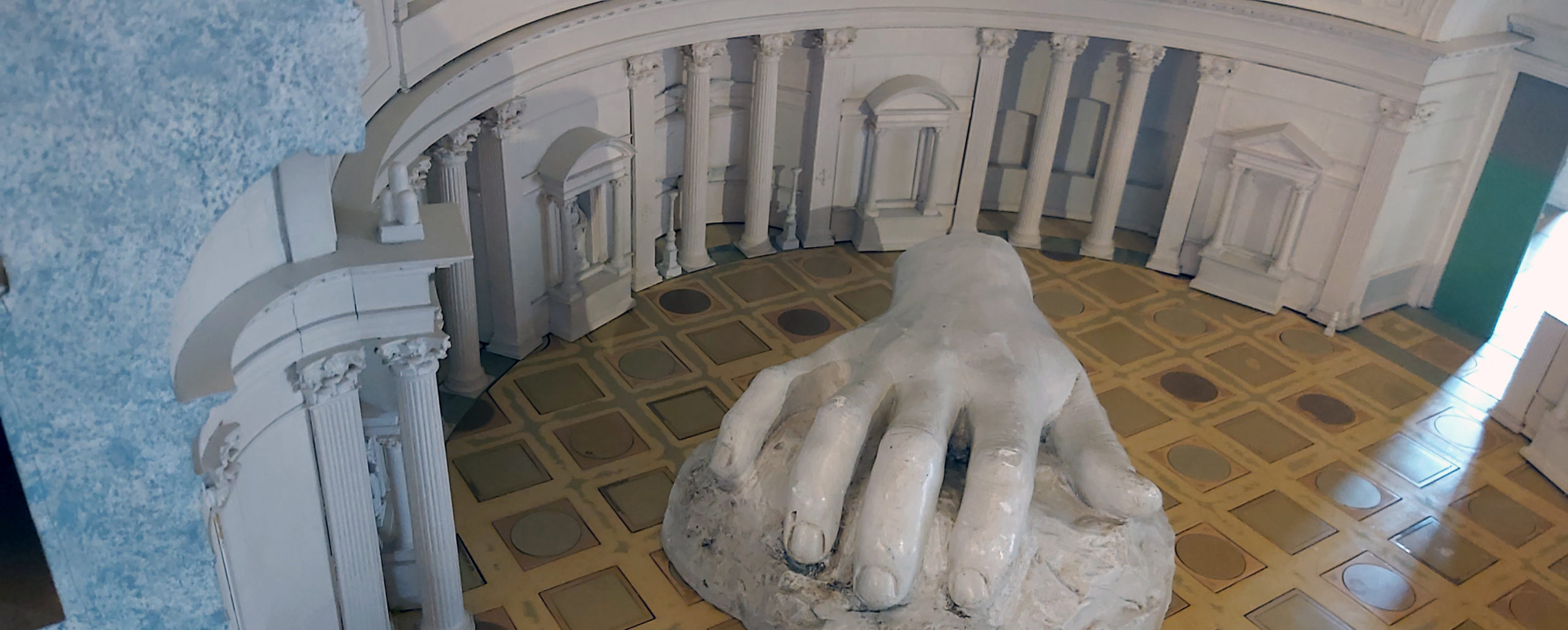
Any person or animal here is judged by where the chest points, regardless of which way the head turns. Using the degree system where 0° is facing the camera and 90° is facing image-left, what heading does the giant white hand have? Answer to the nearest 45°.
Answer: approximately 0°
